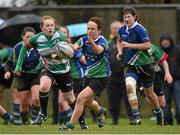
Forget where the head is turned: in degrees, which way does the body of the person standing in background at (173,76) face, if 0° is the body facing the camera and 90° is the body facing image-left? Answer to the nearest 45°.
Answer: approximately 45°

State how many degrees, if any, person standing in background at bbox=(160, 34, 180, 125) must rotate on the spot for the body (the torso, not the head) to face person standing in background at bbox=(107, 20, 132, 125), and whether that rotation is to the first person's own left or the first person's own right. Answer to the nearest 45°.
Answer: approximately 45° to the first person's own right
